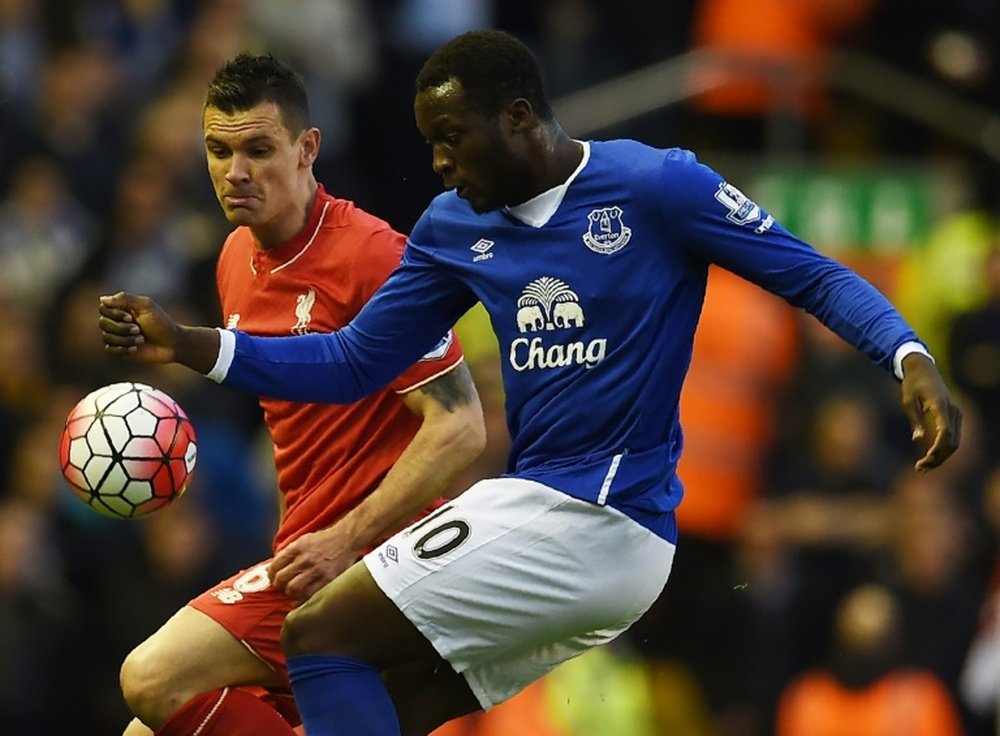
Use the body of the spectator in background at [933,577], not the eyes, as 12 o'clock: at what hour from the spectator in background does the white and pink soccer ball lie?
The white and pink soccer ball is roughly at 1 o'clock from the spectator in background.

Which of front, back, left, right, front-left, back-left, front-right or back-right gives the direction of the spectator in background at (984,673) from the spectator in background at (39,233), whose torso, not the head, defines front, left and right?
front-left

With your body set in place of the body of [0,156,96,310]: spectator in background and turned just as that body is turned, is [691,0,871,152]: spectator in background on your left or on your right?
on your left

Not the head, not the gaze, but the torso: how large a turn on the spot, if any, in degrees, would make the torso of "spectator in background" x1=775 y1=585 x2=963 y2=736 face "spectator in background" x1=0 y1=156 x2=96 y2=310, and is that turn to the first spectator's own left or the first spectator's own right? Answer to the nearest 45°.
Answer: approximately 90° to the first spectator's own right

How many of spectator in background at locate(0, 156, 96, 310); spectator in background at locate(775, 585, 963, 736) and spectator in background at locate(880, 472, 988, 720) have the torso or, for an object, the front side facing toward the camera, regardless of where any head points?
3

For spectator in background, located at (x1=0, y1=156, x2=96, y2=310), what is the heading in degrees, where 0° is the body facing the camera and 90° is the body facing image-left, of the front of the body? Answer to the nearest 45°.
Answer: approximately 0°

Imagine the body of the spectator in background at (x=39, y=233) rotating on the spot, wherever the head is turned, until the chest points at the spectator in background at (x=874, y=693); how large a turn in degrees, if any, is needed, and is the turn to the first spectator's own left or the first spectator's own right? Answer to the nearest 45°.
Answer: approximately 45° to the first spectator's own left

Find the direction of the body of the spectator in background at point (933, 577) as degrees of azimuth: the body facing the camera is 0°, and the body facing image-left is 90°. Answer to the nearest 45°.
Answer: approximately 0°
